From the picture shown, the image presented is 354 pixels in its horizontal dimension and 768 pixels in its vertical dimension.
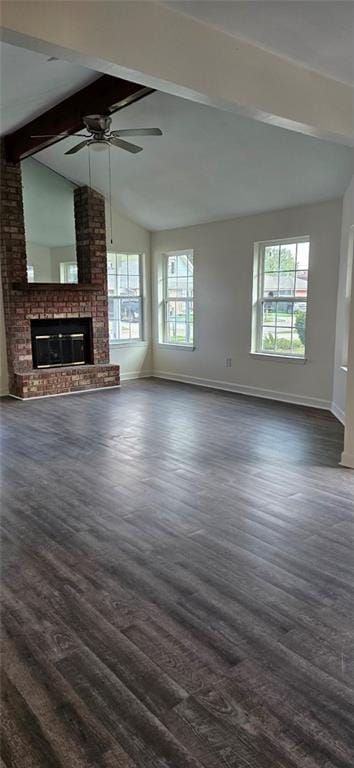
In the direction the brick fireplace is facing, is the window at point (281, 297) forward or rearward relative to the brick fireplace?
forward

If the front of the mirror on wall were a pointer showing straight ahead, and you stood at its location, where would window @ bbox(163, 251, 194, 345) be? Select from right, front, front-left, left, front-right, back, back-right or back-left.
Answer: front-left

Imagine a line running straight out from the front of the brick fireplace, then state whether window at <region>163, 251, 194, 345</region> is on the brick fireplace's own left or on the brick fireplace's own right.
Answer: on the brick fireplace's own left

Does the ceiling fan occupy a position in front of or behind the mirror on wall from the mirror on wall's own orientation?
in front

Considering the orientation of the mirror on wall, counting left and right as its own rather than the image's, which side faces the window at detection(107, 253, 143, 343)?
left

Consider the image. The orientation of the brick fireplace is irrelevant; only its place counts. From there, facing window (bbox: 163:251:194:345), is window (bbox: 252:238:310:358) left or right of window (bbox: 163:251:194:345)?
right

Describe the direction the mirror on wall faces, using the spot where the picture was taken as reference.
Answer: facing the viewer and to the right of the viewer

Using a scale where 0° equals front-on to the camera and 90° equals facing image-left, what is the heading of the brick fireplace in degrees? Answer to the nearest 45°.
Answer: approximately 315°

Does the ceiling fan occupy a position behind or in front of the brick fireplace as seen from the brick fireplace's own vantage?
in front

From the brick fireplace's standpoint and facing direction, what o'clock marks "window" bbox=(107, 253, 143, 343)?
The window is roughly at 9 o'clock from the brick fireplace.

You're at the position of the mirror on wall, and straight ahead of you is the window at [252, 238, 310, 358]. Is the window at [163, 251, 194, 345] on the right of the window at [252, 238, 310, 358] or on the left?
left

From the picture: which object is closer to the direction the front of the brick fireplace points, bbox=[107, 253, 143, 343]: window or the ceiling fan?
the ceiling fan
